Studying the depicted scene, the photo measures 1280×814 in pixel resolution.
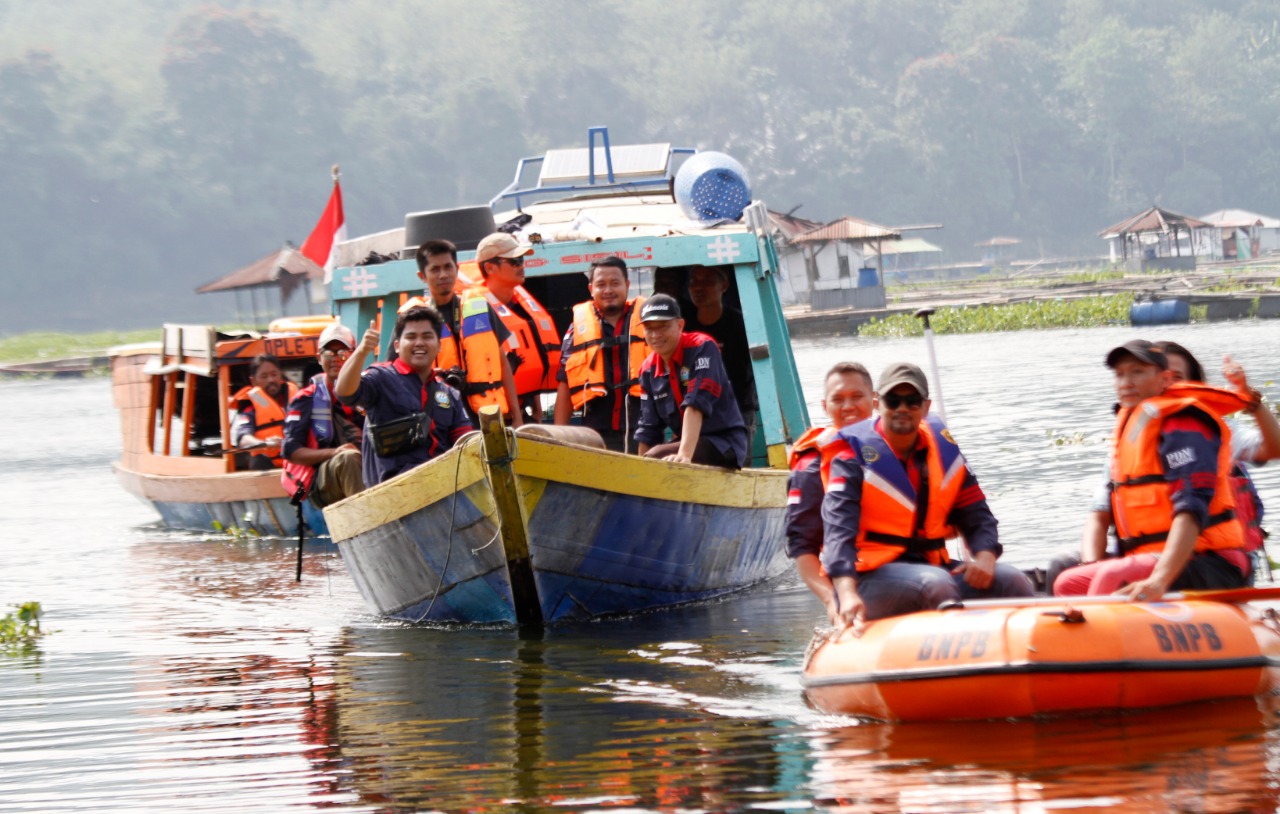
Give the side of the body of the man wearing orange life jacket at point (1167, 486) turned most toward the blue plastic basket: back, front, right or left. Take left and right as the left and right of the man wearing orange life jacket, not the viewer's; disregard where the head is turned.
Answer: right

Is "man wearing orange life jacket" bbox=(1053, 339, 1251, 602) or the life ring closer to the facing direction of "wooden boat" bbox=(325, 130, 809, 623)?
the man wearing orange life jacket

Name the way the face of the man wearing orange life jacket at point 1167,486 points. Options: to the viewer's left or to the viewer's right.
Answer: to the viewer's left

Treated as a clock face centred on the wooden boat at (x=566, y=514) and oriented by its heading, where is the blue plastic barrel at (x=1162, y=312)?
The blue plastic barrel is roughly at 7 o'clock from the wooden boat.

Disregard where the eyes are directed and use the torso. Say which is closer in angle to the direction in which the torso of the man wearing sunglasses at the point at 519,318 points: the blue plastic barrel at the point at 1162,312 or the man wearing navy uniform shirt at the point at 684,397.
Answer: the man wearing navy uniform shirt

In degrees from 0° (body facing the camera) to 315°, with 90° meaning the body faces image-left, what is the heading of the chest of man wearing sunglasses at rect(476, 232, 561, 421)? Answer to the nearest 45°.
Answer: approximately 315°

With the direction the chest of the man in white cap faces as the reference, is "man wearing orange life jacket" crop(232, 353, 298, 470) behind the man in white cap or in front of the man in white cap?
behind

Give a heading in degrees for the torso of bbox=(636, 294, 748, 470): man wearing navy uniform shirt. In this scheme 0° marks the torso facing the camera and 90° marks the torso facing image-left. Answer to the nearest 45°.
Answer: approximately 45°
